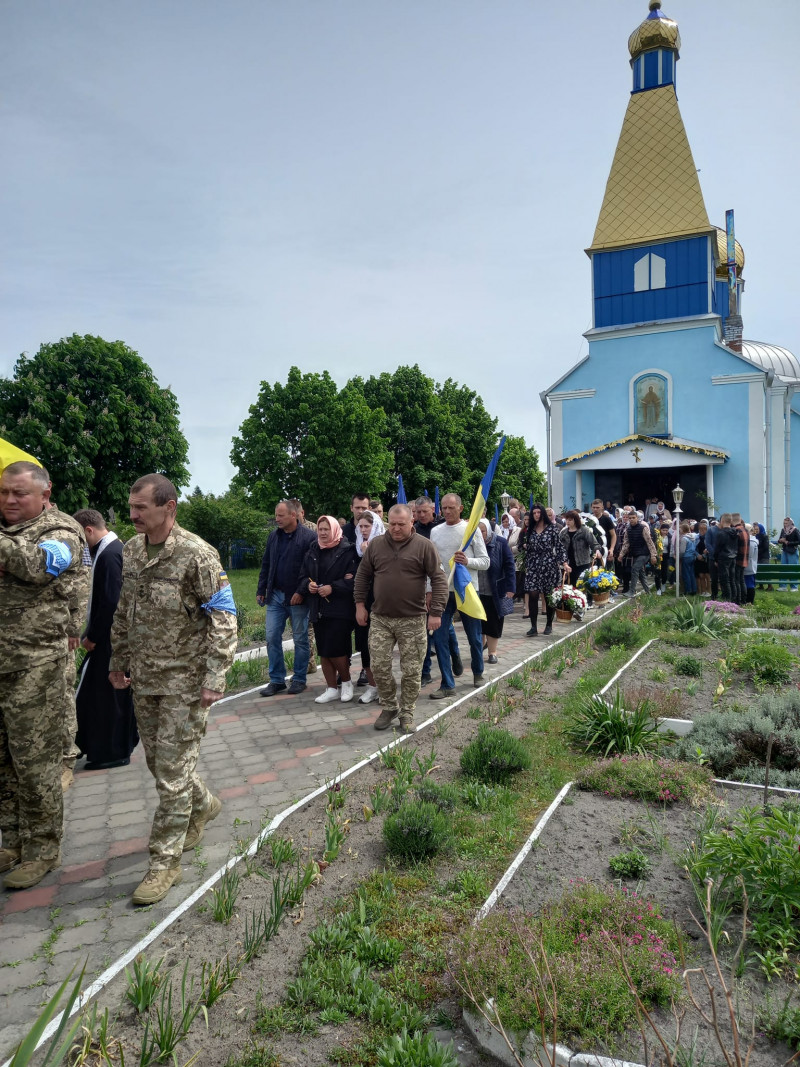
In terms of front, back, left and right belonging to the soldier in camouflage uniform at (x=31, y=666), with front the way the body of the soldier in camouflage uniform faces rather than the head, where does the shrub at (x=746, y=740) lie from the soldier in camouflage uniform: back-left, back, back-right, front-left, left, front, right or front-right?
back-left

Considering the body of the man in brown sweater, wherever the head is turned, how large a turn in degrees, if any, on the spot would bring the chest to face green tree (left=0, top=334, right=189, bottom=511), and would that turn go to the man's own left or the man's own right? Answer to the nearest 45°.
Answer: approximately 135° to the man's own right

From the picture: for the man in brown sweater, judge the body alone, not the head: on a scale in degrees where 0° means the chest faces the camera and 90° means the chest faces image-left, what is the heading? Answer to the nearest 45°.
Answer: approximately 0°

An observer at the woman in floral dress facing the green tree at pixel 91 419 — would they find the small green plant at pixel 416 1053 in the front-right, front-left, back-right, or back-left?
back-left

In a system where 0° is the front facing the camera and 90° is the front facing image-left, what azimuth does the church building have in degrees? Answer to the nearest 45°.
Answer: approximately 0°

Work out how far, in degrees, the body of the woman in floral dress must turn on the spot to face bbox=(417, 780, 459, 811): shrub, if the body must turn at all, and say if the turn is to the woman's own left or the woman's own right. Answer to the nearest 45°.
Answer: approximately 45° to the woman's own left

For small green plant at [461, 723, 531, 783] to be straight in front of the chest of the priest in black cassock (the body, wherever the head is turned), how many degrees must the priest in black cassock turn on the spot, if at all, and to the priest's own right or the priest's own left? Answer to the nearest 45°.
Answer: approximately 135° to the priest's own left

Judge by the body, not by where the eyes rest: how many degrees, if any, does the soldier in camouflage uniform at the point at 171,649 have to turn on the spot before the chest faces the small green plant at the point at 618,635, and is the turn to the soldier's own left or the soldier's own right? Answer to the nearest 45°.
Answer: approximately 180°
